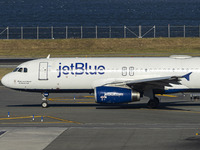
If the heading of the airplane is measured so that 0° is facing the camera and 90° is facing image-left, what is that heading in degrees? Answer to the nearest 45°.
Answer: approximately 90°
